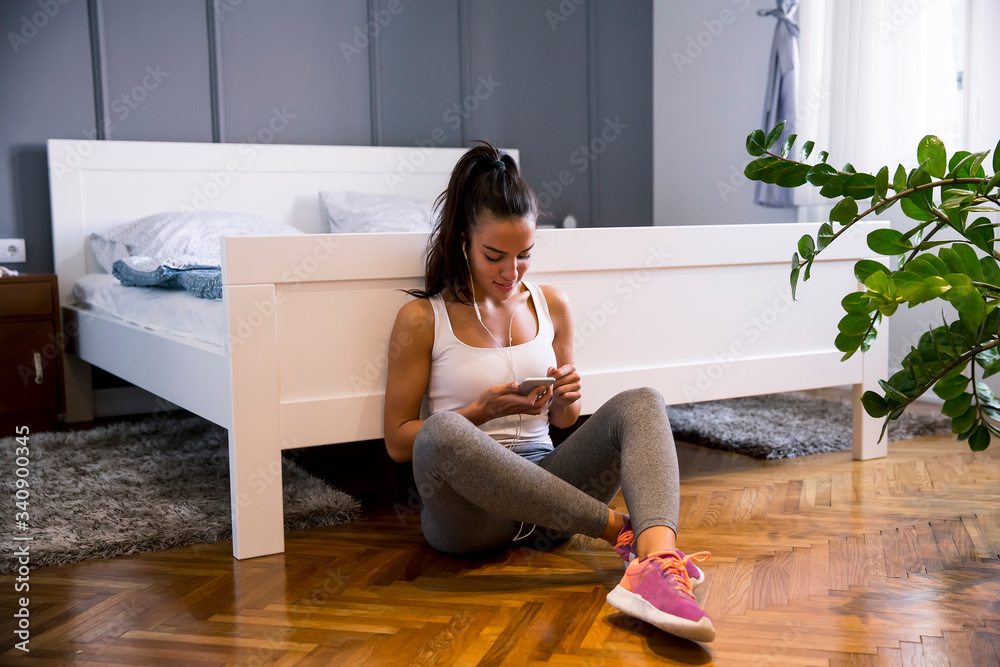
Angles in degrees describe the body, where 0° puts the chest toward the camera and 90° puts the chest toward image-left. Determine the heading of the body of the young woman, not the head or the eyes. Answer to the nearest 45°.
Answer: approximately 315°

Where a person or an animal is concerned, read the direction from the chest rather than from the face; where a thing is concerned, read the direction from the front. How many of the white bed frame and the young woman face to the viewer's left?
0

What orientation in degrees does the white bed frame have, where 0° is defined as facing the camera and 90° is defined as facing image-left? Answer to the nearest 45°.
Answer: approximately 315°

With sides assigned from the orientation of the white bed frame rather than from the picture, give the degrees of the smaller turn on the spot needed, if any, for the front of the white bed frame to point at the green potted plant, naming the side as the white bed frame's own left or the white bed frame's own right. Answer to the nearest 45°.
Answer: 0° — it already faces it

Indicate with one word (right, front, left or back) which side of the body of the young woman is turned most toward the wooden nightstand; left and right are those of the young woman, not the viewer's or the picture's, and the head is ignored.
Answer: back

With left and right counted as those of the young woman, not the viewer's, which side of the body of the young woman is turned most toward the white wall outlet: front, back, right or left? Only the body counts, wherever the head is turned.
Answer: back

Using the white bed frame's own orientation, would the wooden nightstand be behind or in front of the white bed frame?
behind

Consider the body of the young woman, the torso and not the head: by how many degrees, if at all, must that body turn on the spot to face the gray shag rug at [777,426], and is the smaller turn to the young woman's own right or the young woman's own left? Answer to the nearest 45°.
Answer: approximately 90° to the young woman's own left
